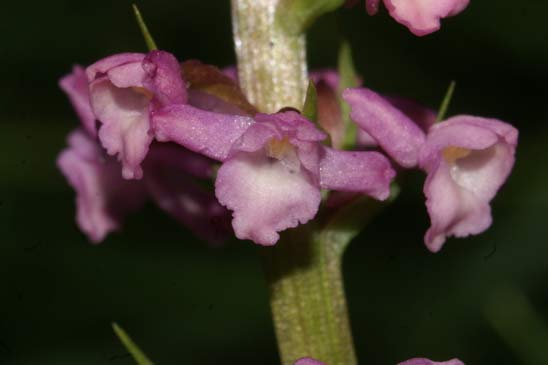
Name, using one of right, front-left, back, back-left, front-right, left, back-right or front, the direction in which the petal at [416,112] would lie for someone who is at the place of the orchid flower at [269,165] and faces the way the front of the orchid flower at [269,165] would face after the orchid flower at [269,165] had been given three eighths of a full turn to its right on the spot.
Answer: right

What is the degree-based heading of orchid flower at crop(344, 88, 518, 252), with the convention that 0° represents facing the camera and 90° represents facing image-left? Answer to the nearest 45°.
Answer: approximately 315°

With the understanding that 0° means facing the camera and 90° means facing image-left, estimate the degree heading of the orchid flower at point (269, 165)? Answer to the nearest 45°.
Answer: approximately 0°

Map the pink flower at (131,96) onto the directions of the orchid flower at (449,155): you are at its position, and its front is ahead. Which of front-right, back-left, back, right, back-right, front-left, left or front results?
back-right
